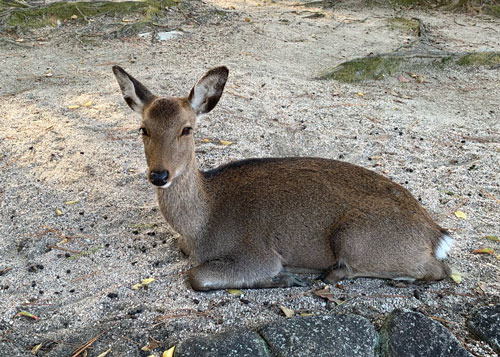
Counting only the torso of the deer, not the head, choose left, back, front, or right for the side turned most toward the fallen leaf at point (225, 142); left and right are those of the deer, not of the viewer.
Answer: right

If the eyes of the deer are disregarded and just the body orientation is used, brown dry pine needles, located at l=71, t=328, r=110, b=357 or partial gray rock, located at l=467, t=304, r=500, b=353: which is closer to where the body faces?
the brown dry pine needles

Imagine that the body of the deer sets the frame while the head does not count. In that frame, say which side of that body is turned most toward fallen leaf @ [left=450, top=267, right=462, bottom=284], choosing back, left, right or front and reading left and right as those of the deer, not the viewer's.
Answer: back

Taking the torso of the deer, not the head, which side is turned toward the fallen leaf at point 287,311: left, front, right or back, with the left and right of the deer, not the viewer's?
left

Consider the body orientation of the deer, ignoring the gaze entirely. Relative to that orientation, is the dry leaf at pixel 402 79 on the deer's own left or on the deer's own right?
on the deer's own right

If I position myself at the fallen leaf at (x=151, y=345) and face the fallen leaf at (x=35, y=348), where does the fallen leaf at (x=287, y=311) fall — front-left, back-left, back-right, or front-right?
back-right

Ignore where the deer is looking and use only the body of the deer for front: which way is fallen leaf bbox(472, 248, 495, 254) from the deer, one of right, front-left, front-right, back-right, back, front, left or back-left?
back

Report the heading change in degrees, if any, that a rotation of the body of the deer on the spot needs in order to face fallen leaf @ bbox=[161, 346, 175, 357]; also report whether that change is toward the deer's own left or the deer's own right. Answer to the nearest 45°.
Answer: approximately 45° to the deer's own left

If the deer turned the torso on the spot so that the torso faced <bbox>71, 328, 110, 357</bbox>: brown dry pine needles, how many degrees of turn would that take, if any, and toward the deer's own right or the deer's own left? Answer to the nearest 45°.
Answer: approximately 45° to the deer's own left

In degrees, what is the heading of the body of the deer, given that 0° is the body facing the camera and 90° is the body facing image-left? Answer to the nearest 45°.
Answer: approximately 90°

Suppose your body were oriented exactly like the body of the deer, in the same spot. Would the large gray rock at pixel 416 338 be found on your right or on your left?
on your left
